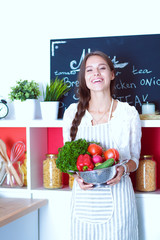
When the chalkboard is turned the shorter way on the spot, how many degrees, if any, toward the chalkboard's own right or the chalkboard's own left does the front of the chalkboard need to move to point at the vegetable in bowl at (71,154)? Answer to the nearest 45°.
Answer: approximately 45° to the chalkboard's own right

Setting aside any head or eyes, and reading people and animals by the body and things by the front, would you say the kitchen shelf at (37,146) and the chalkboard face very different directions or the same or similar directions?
same or similar directions

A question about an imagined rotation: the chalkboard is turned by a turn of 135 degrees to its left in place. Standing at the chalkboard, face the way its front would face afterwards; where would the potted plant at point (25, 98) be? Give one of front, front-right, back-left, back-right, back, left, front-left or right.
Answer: back-left

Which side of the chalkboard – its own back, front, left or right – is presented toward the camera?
front

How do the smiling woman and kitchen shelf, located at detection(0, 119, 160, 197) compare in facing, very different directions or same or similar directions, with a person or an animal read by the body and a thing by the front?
same or similar directions

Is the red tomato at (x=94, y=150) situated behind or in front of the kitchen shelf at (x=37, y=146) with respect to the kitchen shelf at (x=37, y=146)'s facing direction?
in front

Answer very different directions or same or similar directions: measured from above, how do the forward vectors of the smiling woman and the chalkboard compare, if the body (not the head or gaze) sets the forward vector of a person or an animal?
same or similar directions

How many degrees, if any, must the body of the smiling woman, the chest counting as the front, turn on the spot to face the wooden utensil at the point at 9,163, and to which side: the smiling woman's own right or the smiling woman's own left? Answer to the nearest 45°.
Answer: approximately 135° to the smiling woman's own right

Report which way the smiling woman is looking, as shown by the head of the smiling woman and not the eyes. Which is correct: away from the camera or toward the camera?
toward the camera

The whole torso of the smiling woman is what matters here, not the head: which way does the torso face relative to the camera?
toward the camera

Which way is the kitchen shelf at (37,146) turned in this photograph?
toward the camera

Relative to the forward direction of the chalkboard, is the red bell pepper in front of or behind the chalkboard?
in front

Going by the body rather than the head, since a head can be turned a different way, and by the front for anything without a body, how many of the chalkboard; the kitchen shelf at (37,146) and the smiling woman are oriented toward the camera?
3

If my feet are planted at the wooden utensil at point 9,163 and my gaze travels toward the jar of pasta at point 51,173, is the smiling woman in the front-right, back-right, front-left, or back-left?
front-right
